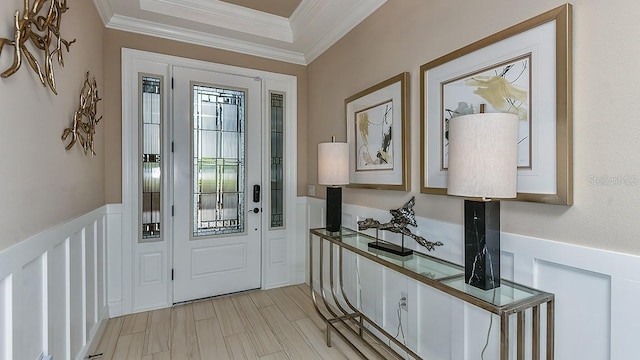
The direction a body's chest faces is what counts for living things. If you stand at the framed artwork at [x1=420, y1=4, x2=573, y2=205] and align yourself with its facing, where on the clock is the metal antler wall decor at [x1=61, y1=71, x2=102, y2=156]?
The metal antler wall decor is roughly at 1 o'clock from the framed artwork.

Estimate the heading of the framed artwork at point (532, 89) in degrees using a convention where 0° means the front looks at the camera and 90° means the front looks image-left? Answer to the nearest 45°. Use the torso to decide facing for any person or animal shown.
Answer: approximately 45°

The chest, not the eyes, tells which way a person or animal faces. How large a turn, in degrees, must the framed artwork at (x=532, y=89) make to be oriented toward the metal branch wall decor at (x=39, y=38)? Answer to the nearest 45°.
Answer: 0° — it already faces it

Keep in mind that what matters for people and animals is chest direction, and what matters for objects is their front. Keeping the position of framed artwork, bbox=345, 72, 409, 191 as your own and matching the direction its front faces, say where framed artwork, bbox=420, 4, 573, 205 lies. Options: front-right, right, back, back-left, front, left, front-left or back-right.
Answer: left

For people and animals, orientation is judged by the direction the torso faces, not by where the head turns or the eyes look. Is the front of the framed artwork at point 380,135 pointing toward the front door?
no

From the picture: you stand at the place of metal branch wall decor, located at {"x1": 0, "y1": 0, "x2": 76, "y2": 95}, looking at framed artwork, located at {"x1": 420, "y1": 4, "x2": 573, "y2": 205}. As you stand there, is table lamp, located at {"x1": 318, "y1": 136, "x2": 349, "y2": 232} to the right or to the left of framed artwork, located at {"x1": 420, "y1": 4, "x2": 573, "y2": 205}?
left

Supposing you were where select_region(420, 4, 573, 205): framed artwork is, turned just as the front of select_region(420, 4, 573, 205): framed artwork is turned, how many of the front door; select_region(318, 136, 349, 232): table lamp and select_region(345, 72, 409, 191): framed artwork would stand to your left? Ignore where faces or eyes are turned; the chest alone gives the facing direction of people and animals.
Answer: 0

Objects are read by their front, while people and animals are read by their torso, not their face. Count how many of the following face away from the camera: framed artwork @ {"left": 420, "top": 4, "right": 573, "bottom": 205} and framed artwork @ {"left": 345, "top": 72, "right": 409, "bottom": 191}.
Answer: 0

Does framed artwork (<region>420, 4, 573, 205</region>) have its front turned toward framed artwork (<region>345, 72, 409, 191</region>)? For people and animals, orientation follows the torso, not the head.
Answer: no

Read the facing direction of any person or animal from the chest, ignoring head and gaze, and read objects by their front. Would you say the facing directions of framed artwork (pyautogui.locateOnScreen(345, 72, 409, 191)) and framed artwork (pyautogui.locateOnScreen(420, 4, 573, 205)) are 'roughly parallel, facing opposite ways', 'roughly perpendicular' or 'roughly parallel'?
roughly parallel

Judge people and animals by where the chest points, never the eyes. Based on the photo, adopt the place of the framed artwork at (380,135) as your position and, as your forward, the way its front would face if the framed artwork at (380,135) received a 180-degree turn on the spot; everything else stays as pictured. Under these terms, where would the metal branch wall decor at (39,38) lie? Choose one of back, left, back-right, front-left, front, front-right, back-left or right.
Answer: back

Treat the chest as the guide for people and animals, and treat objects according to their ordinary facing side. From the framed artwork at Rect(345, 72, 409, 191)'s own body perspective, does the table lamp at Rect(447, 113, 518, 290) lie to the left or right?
on its left

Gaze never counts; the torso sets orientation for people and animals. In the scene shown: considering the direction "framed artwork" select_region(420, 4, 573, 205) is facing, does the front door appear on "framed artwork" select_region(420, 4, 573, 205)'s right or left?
on its right
